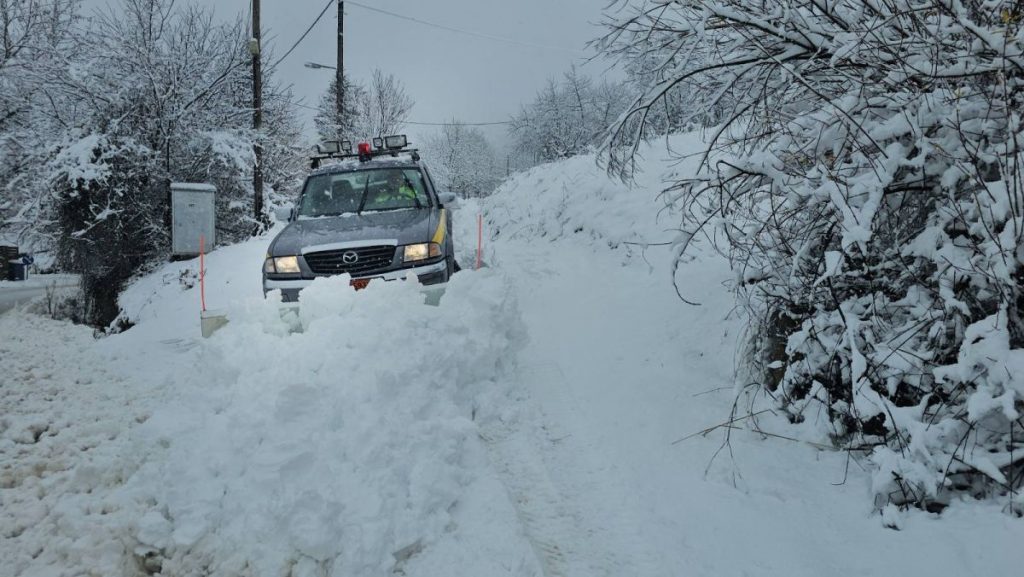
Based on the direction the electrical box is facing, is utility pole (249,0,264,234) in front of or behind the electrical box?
behind

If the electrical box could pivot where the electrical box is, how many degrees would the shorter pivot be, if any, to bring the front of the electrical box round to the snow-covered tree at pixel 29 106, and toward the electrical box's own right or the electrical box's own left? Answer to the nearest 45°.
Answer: approximately 135° to the electrical box's own right

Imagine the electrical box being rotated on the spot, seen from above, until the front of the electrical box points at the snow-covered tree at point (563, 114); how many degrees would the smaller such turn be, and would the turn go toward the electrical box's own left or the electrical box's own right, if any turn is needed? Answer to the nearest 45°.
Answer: approximately 135° to the electrical box's own left

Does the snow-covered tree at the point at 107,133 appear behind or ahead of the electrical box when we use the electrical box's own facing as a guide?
behind

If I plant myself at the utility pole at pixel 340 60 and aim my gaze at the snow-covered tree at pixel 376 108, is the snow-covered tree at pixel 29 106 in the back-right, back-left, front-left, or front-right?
back-left

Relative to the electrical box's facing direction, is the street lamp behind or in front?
behind

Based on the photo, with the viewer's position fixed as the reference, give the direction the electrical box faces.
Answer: facing the viewer
